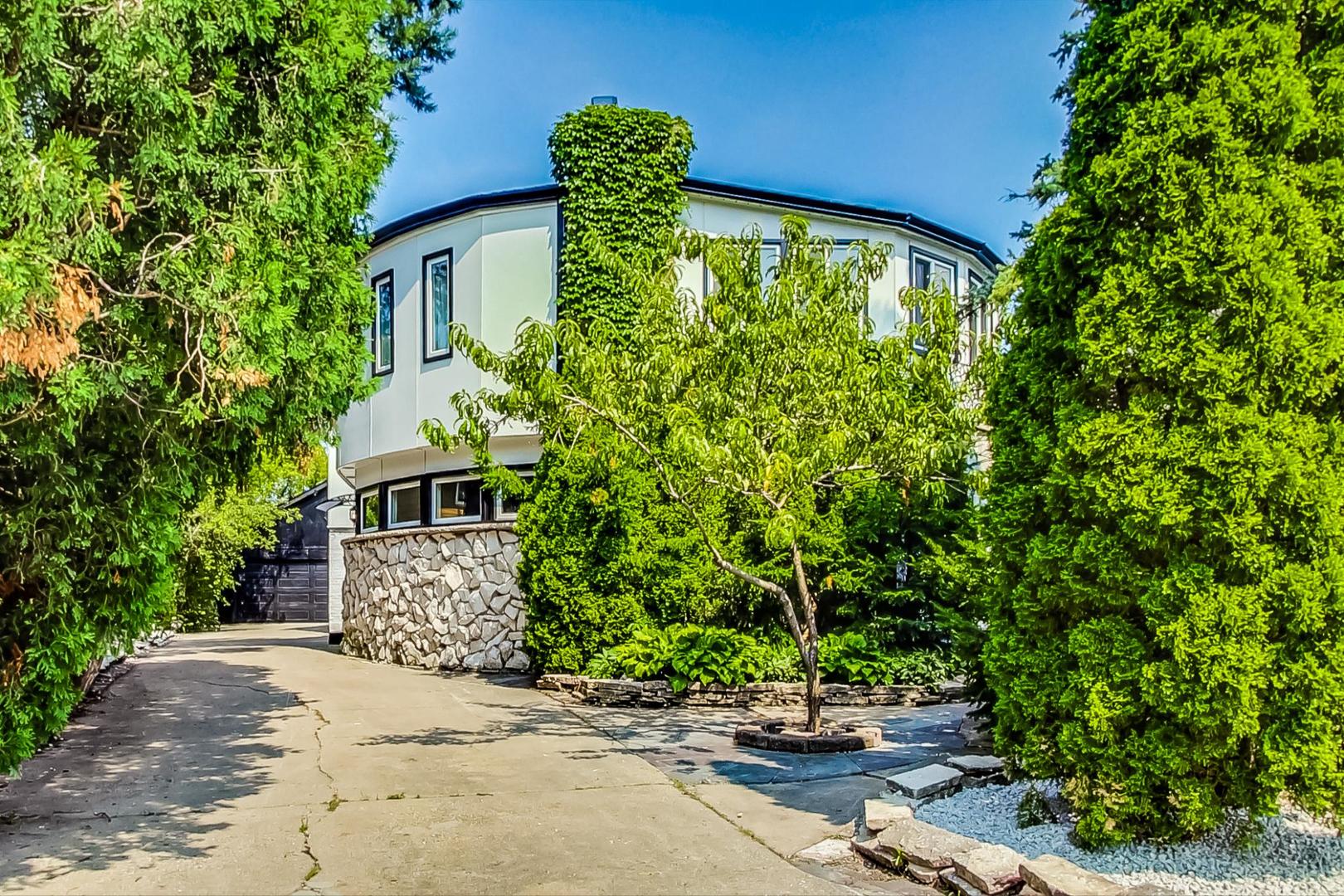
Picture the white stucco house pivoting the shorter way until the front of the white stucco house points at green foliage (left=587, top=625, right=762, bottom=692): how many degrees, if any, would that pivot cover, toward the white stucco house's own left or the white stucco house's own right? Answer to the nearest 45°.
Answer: approximately 45° to the white stucco house's own left

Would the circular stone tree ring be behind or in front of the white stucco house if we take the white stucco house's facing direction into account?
in front

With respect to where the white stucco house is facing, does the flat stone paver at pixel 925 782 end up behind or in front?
in front

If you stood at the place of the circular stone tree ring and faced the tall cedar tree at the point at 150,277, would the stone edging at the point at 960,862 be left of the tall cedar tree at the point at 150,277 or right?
left

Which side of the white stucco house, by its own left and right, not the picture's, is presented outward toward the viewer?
front

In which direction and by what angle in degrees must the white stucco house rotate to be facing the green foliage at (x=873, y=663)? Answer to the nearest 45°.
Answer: approximately 45° to its left

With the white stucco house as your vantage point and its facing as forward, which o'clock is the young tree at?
The young tree is roughly at 11 o'clock from the white stucco house.

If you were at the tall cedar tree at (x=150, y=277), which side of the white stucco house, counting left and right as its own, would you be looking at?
front

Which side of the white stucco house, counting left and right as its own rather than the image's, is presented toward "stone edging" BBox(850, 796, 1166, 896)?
front
